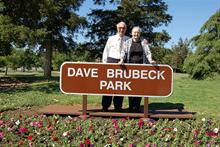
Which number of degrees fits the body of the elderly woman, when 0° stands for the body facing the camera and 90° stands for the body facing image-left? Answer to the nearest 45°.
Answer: approximately 0°

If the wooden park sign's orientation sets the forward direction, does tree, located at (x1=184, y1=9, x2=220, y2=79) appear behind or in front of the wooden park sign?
behind

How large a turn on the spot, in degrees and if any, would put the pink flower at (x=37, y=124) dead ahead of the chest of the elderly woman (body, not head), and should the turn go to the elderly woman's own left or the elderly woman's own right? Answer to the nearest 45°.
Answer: approximately 45° to the elderly woman's own right

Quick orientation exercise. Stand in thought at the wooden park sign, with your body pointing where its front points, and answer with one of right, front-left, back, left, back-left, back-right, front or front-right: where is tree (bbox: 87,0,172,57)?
back

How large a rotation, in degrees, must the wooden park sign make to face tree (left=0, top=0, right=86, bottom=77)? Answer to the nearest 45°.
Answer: approximately 180°

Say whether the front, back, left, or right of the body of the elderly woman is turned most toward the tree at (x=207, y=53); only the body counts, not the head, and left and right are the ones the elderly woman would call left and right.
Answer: back

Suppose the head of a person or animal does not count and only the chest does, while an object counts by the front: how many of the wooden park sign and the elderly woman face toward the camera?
2

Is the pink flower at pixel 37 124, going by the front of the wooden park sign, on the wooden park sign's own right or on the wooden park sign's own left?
on the wooden park sign's own right
